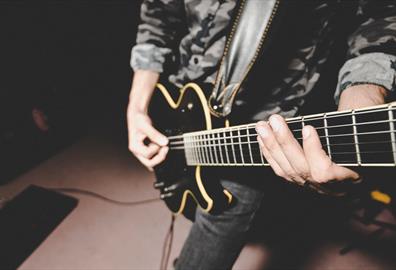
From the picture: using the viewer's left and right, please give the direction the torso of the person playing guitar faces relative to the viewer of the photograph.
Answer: facing the viewer and to the left of the viewer

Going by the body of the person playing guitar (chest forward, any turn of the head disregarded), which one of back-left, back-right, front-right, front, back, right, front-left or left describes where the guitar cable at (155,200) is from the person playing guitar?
right
